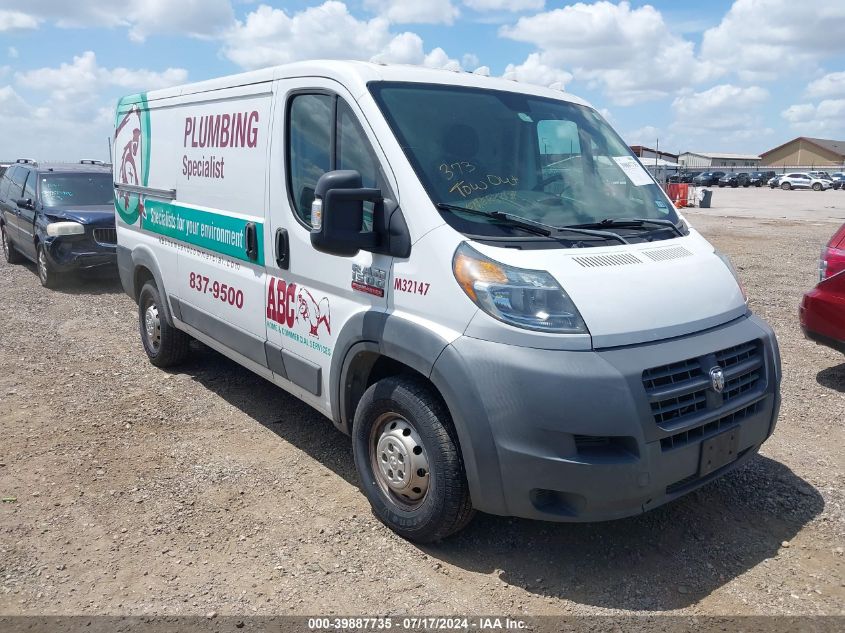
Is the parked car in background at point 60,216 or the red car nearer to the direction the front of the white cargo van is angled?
the red car

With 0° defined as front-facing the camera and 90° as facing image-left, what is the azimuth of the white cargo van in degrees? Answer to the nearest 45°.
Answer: approximately 315°

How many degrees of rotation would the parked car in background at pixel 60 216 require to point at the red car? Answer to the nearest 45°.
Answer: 0° — it already faces it

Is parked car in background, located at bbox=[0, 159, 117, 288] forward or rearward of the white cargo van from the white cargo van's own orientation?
rearward

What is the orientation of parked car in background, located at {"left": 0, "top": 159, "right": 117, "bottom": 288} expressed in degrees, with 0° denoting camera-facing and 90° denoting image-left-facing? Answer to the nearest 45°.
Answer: approximately 315°
